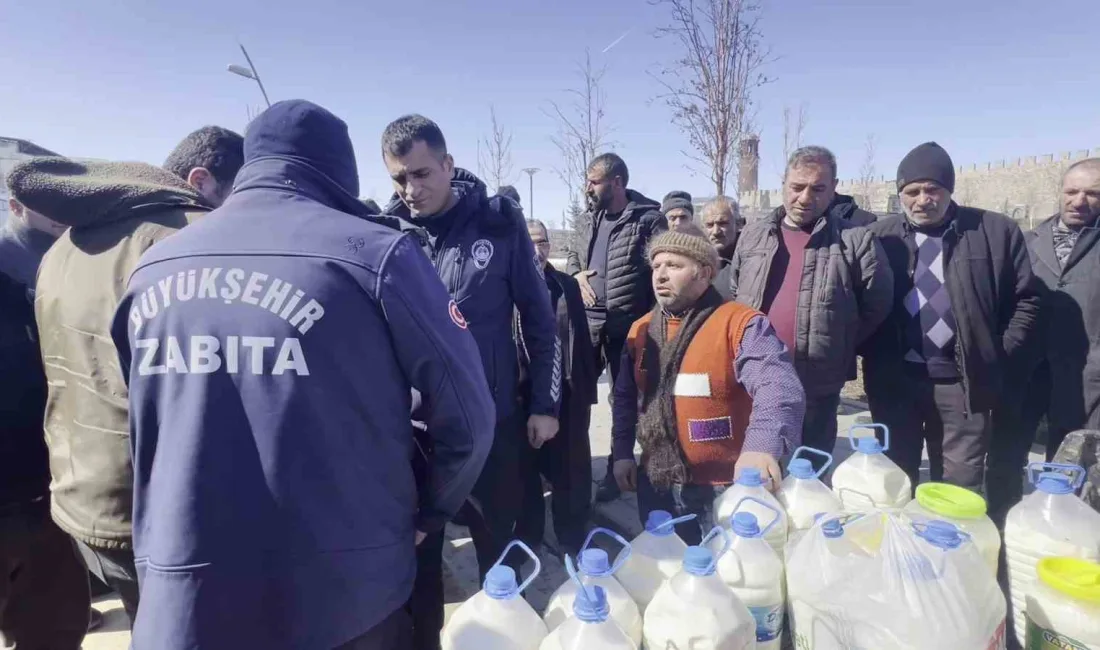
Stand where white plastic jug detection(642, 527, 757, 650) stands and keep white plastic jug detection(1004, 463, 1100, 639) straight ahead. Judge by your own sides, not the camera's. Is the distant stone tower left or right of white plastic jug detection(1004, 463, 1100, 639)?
left

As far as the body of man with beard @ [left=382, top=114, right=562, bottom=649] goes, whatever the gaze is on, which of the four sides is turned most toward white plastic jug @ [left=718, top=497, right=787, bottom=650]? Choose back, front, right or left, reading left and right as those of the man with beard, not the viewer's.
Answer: left

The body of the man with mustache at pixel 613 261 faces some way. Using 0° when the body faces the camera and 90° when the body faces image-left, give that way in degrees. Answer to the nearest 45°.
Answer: approximately 45°

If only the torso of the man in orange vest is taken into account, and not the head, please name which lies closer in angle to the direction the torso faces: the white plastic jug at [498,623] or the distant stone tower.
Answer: the white plastic jug

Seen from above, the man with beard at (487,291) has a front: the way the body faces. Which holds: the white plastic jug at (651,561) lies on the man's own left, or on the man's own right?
on the man's own left
